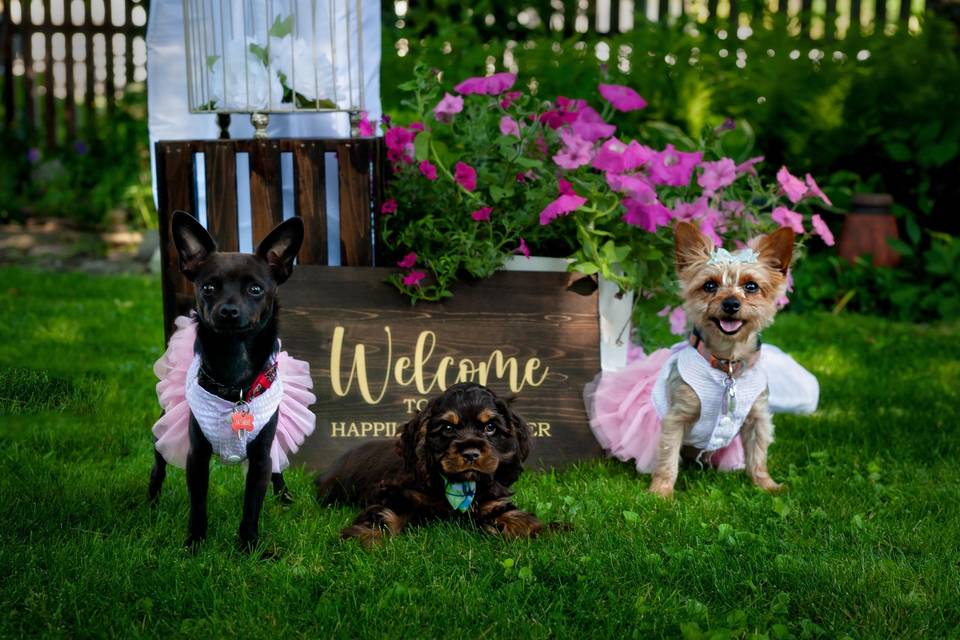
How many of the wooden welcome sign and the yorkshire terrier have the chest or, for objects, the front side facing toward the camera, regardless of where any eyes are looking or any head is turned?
2

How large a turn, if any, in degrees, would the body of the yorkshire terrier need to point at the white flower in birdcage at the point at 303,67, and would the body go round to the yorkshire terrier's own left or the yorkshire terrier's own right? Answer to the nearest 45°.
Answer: approximately 90° to the yorkshire terrier's own right

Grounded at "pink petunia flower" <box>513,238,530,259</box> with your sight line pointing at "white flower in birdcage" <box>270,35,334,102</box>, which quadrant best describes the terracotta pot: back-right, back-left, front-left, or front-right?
back-right

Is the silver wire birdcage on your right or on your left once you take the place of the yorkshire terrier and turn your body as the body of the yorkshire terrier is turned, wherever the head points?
on your right

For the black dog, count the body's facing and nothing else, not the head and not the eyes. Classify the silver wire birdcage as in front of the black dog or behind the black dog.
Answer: behind

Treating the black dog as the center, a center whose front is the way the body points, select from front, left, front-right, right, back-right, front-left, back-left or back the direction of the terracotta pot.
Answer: back-left

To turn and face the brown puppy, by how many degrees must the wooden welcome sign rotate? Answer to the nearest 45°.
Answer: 0° — it already faces it

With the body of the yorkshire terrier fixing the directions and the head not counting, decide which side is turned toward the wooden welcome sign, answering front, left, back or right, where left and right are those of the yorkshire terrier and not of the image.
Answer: right

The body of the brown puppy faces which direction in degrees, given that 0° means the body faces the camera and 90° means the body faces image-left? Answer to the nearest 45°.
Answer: approximately 315°

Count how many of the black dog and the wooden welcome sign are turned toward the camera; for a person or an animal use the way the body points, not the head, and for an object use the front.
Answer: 2
